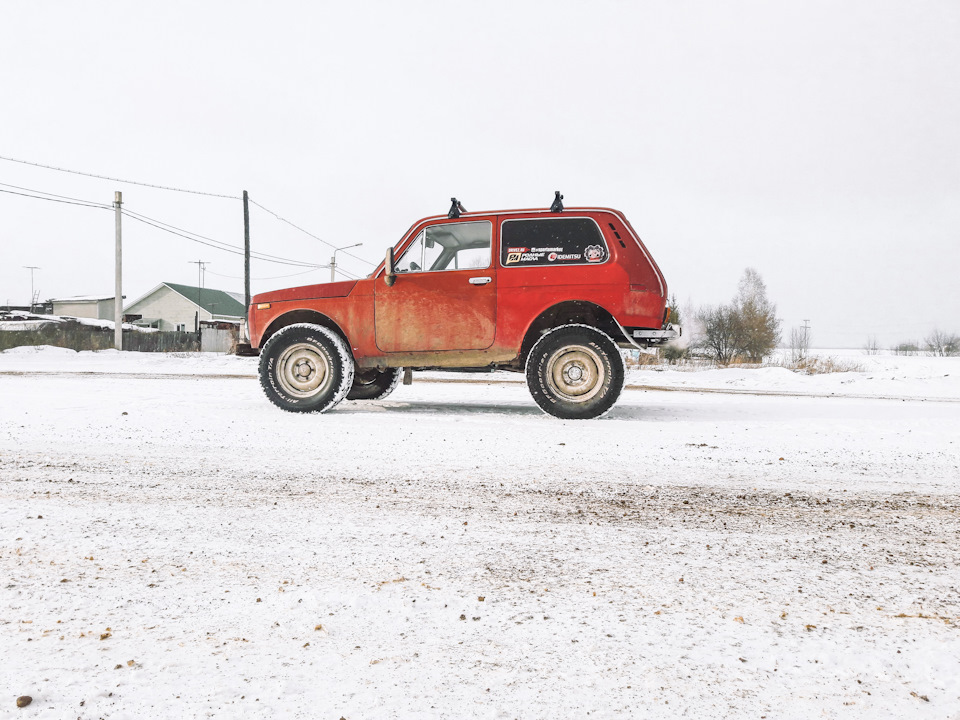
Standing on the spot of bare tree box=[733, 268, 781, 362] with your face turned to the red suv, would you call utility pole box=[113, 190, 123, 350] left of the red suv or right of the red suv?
right

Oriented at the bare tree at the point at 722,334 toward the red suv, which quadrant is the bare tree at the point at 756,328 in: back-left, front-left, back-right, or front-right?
back-left

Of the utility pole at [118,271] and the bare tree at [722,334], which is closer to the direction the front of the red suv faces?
the utility pole

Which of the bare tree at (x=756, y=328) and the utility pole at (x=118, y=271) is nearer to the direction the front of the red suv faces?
the utility pole

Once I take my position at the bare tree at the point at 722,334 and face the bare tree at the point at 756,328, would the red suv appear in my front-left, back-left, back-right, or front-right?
back-right

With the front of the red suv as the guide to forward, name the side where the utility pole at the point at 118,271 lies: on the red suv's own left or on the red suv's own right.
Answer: on the red suv's own right

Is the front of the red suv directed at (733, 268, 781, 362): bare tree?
no

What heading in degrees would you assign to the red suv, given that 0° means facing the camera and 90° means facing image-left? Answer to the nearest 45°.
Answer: approximately 90°

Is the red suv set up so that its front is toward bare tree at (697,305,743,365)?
no
